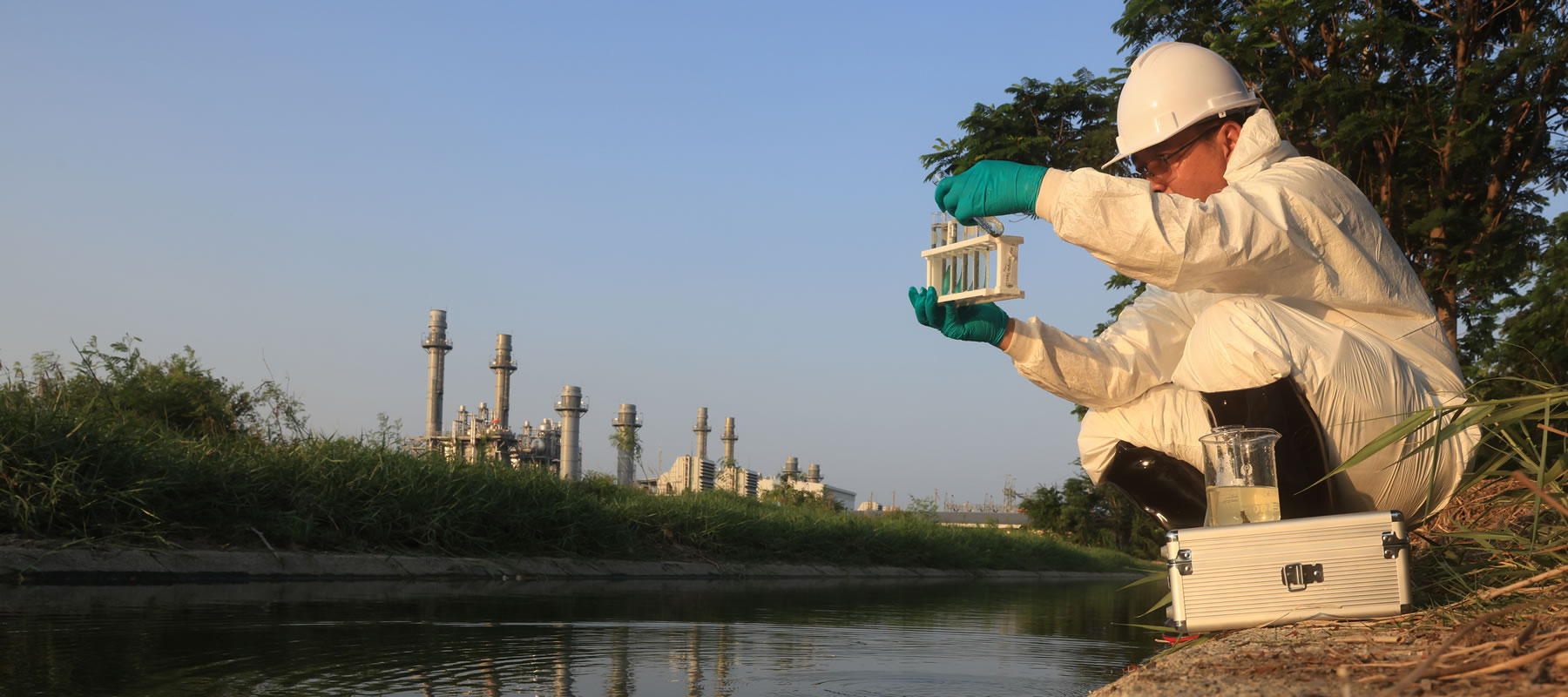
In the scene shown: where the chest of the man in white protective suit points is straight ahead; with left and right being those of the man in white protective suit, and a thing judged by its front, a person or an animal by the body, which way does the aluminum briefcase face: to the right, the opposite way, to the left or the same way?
to the left

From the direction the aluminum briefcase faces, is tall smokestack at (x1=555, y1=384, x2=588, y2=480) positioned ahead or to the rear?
to the rear

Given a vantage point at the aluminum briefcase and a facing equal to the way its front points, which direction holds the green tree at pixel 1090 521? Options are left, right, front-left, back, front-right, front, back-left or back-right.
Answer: back

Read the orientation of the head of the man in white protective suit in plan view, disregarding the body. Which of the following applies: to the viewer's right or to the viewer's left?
to the viewer's left

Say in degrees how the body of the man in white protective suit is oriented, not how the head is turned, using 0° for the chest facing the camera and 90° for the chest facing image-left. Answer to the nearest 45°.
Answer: approximately 90°

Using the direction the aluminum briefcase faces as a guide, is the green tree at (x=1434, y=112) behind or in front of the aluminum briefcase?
behind

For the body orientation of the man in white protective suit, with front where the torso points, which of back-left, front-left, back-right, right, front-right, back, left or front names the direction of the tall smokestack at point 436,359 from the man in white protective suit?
front-right

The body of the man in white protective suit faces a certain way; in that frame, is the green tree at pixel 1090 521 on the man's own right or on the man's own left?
on the man's own right

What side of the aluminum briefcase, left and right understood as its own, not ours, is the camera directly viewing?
front

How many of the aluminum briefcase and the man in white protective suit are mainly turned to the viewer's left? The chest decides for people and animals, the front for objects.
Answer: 1
